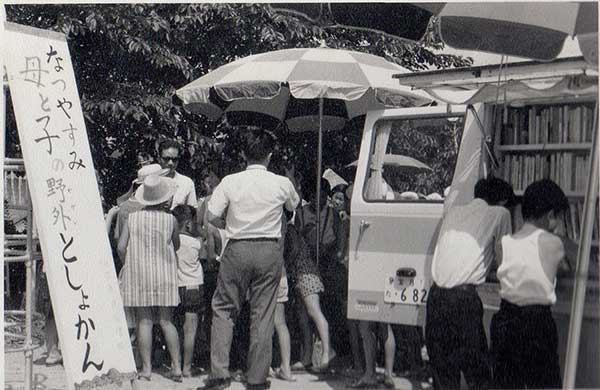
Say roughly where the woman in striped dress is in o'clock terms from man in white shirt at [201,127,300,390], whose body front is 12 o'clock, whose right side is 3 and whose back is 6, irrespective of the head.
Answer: The woman in striped dress is roughly at 10 o'clock from the man in white shirt.

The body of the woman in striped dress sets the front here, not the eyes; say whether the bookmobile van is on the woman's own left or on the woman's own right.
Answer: on the woman's own right

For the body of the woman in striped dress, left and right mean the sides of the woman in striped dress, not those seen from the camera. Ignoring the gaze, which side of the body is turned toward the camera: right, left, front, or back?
back

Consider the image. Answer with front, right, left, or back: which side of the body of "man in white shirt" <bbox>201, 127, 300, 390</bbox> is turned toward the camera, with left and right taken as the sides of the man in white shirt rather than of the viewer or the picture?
back
